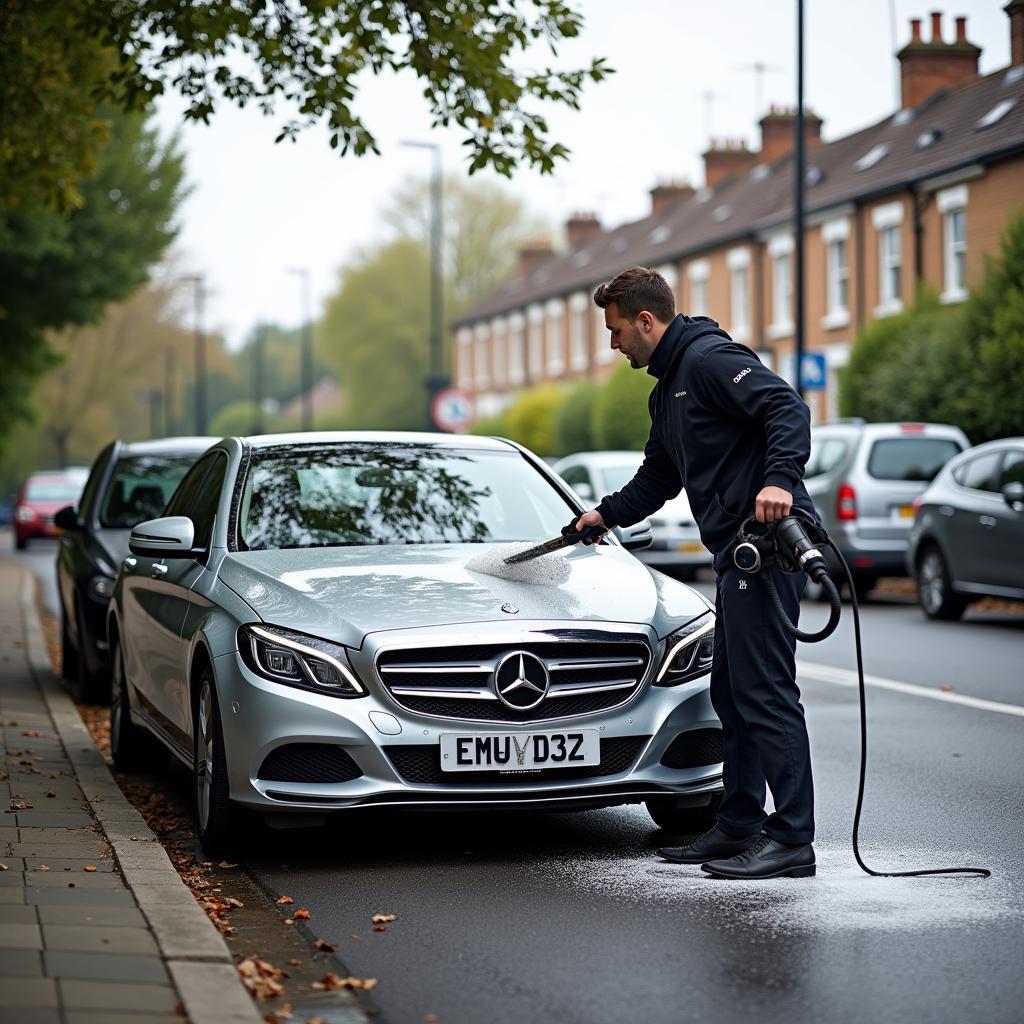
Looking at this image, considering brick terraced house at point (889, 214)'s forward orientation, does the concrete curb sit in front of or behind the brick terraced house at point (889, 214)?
in front

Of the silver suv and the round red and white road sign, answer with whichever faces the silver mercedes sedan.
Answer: the round red and white road sign

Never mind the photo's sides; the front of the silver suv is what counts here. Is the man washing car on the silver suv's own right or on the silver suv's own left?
on the silver suv's own left

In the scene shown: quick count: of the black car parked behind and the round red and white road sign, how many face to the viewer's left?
0

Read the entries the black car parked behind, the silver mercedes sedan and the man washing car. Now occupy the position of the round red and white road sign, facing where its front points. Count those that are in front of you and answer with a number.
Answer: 3

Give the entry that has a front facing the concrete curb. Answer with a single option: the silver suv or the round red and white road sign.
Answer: the round red and white road sign

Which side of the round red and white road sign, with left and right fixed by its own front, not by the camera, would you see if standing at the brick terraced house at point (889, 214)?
left

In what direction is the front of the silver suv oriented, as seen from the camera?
facing away from the viewer and to the left of the viewer

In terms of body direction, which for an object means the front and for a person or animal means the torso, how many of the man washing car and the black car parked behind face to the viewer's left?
1

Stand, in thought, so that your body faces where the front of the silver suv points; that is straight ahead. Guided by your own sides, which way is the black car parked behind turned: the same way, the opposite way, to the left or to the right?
the opposite way

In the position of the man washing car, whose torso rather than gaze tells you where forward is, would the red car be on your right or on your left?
on your right

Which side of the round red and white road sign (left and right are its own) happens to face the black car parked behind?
front

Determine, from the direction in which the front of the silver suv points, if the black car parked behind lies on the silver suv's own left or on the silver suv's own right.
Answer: on the silver suv's own left

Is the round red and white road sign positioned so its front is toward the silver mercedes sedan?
yes

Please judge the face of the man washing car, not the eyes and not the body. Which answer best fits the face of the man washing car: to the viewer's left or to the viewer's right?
to the viewer's left

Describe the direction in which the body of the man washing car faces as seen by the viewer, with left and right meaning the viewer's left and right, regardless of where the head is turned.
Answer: facing to the left of the viewer

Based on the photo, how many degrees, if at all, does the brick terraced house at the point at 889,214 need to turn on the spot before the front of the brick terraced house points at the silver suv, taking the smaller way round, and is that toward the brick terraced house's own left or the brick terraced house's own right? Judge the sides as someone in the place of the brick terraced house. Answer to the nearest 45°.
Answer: approximately 45° to the brick terraced house's own left
